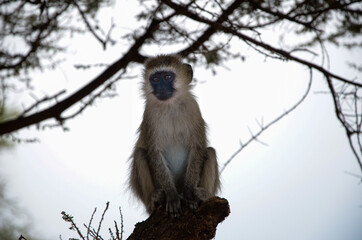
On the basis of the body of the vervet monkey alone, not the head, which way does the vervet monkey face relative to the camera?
toward the camera
